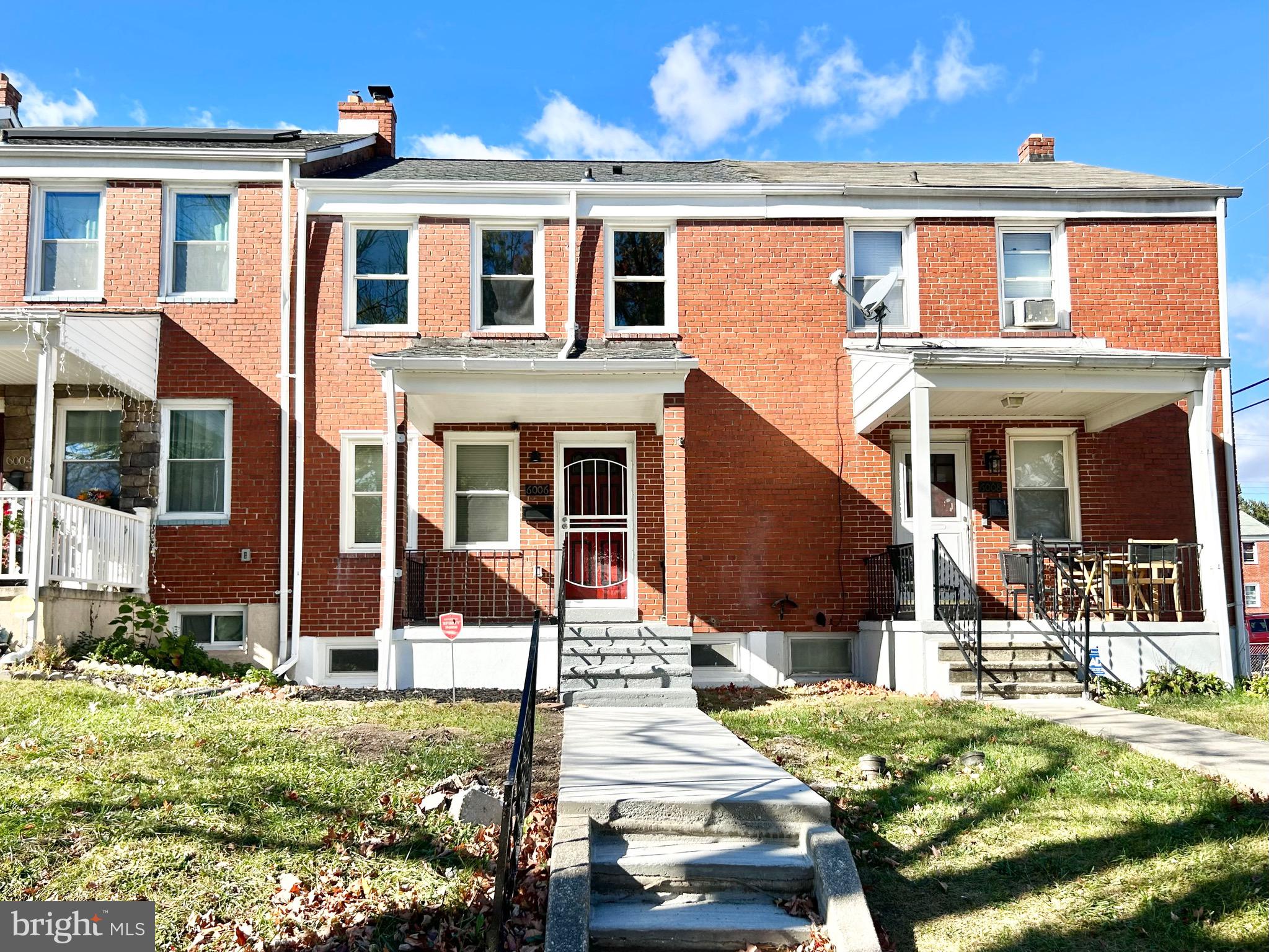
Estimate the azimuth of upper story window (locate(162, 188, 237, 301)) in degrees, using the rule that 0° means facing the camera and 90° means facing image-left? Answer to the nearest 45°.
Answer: approximately 0°

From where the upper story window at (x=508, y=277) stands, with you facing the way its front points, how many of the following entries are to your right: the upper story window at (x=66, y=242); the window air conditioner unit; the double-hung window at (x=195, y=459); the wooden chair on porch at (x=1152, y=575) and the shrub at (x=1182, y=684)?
2

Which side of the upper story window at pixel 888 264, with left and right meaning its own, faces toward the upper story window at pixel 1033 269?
left

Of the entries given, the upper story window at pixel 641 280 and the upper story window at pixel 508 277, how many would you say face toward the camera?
2
